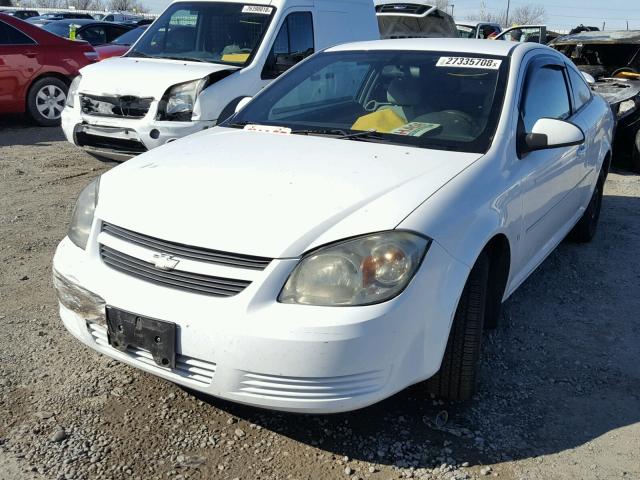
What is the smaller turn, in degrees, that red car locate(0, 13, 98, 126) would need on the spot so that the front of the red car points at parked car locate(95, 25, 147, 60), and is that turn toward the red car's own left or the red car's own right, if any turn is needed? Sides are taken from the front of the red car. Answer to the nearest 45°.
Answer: approximately 135° to the red car's own right

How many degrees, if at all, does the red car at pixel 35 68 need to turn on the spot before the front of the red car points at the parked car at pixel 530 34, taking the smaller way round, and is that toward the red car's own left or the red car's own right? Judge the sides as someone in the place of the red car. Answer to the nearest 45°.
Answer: approximately 180°

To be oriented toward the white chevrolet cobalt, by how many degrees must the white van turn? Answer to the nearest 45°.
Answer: approximately 45° to its left

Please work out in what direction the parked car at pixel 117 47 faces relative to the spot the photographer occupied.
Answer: facing the viewer and to the left of the viewer

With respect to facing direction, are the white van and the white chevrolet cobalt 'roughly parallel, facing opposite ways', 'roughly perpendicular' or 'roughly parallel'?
roughly parallel

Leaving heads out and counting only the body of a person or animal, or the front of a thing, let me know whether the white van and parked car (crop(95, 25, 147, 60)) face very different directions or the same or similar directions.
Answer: same or similar directions

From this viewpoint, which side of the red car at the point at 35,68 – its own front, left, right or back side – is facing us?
left

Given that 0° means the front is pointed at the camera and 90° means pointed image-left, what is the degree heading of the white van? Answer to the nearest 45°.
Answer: approximately 45°

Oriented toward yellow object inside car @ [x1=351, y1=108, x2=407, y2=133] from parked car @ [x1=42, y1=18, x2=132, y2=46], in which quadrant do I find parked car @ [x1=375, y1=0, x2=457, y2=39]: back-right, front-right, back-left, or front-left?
front-left

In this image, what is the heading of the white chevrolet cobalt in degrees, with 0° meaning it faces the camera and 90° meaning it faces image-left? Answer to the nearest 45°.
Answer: approximately 45°

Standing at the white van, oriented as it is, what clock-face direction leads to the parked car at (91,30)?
The parked car is roughly at 4 o'clock from the white van.

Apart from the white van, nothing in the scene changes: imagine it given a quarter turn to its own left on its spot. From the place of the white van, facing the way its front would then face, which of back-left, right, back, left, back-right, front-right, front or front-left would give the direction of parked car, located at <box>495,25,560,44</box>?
left
